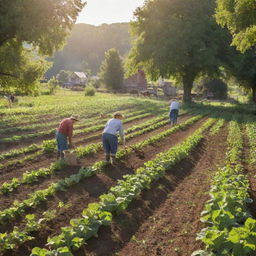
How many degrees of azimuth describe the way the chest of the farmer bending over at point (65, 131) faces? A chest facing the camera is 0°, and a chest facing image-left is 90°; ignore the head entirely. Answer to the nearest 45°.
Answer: approximately 270°

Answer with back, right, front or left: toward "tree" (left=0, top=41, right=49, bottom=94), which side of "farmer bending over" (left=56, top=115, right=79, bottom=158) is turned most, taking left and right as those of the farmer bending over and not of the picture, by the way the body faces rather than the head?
left

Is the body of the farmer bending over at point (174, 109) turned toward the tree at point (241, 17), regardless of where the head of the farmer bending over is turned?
no

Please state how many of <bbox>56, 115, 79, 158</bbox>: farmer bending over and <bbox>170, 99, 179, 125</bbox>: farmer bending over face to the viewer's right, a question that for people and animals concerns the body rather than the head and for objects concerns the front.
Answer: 1

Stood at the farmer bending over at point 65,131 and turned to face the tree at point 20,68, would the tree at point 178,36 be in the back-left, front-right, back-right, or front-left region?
front-right

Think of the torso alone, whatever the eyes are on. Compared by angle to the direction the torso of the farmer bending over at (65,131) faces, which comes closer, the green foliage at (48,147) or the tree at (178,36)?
the tree
